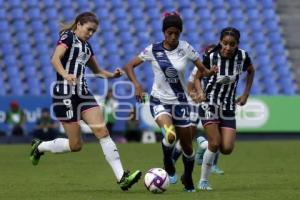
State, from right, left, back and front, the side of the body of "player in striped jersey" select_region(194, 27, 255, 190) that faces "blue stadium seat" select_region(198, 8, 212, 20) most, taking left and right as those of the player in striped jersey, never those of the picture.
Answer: back

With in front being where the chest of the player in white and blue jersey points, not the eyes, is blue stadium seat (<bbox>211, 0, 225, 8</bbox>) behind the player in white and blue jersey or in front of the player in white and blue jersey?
behind

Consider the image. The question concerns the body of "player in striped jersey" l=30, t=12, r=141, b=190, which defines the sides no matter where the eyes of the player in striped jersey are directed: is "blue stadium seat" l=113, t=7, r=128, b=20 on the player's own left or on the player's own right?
on the player's own left

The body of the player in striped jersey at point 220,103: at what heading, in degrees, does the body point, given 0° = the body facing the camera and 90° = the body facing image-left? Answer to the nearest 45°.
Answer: approximately 0°

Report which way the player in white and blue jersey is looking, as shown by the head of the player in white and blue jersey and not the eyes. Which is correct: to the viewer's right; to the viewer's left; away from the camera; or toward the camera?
toward the camera

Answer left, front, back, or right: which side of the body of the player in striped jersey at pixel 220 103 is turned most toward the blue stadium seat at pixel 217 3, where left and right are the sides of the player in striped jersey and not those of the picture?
back

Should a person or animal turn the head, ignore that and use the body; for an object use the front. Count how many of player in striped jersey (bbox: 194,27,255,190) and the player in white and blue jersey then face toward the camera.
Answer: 2

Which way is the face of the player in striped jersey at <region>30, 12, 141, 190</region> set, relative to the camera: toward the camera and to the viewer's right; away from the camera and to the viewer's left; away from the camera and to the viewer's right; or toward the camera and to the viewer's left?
toward the camera and to the viewer's right

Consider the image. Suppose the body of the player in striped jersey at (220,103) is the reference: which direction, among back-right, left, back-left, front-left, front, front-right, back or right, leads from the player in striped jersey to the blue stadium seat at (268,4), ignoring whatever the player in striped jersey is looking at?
back

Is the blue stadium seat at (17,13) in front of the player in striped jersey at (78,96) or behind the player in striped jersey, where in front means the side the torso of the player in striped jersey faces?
behind

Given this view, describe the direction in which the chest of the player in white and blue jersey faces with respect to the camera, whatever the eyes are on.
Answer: toward the camera

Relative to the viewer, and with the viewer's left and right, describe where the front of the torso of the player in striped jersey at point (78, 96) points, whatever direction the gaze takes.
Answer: facing the viewer and to the right of the viewer
